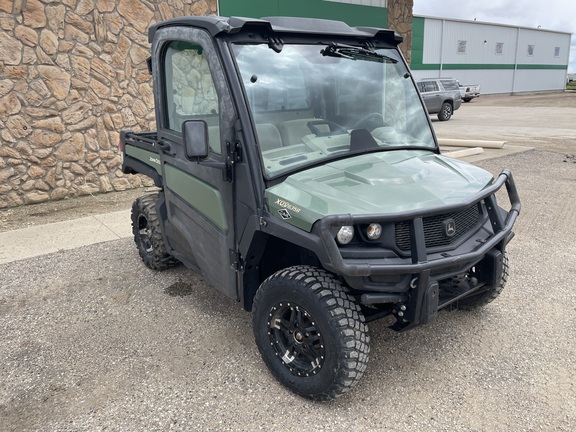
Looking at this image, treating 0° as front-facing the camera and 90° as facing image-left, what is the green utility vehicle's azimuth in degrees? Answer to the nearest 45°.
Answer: approximately 315°

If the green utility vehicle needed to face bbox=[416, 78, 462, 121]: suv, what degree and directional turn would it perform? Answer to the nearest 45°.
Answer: approximately 135° to its left

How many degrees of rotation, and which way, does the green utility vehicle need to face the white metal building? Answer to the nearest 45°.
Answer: approximately 135° to its left
